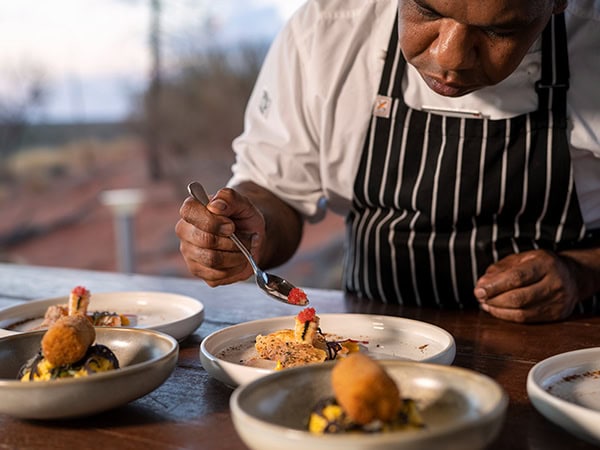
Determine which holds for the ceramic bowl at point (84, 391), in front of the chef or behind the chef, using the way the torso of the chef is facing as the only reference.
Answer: in front

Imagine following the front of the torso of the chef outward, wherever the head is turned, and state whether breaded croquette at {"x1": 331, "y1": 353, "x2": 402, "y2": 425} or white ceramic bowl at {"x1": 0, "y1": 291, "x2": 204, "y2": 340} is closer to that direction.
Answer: the breaded croquette

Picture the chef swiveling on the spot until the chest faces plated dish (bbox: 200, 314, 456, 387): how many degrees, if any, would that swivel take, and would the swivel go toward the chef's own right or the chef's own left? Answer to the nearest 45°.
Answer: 0° — they already face it

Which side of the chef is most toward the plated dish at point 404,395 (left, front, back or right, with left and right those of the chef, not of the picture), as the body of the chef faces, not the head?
front

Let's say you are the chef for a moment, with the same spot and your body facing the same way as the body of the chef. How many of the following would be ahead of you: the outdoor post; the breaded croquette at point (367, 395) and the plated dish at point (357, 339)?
2

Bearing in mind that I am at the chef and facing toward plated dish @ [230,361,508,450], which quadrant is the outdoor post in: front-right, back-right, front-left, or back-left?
back-right

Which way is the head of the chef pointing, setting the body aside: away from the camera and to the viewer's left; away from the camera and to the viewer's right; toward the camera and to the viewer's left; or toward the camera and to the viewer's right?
toward the camera and to the viewer's left

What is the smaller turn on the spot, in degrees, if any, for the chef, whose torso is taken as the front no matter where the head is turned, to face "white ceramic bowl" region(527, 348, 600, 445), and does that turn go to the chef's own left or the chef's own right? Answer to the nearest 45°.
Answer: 0° — they already face it

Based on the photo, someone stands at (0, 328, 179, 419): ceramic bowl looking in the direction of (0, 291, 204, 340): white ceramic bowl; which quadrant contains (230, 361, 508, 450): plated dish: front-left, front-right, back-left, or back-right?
back-right

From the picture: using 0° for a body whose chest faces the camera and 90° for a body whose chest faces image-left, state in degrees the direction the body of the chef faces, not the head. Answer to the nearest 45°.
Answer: approximately 0°

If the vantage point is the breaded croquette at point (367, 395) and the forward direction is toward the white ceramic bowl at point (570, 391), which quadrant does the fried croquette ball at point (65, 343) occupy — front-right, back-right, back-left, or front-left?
back-left

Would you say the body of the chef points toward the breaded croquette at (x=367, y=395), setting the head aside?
yes
